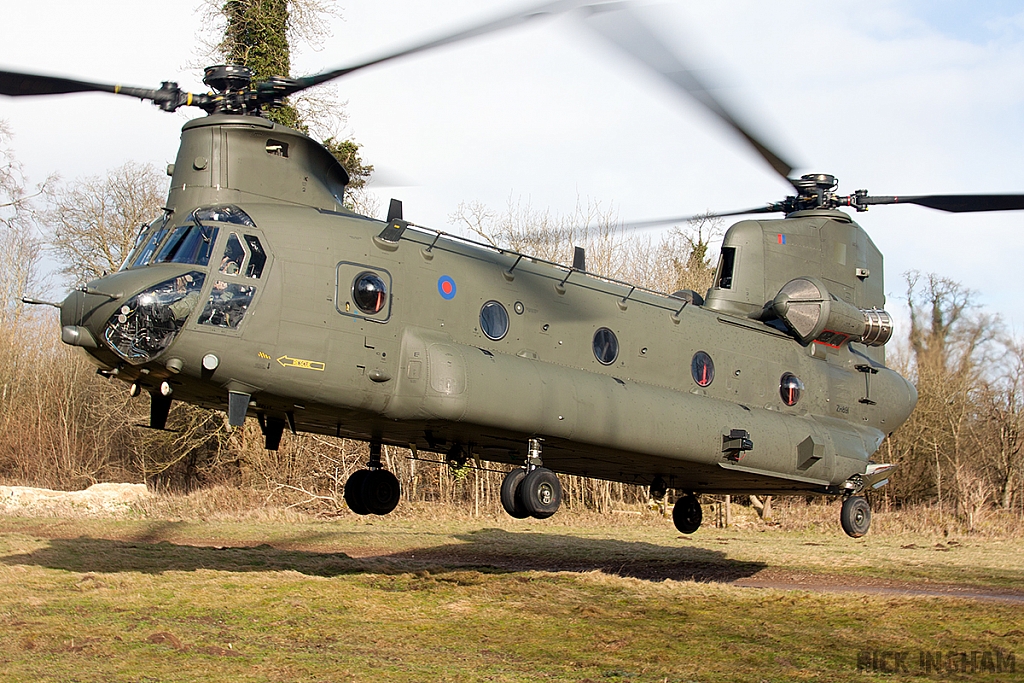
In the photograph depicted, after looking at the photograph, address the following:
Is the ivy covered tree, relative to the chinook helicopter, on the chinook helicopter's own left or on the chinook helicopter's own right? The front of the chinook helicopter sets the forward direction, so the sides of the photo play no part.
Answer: on the chinook helicopter's own right

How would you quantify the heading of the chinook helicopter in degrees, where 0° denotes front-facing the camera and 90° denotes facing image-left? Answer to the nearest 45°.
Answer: approximately 45°
